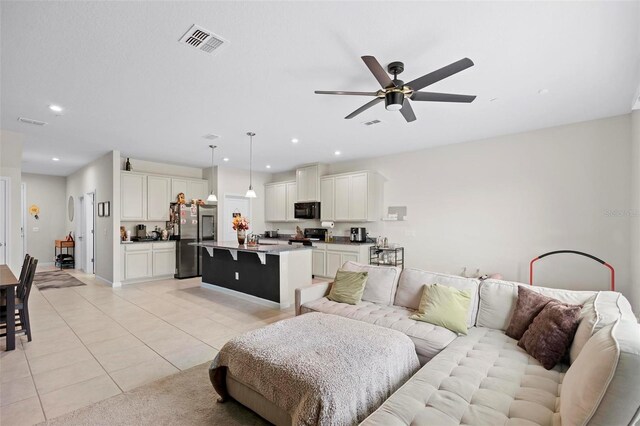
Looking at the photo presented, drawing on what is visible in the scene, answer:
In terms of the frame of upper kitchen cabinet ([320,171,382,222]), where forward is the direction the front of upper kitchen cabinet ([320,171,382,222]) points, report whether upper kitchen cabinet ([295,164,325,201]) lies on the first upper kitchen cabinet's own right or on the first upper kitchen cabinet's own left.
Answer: on the first upper kitchen cabinet's own right

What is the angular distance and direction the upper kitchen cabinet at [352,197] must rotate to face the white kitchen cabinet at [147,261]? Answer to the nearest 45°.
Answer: approximately 45° to its right

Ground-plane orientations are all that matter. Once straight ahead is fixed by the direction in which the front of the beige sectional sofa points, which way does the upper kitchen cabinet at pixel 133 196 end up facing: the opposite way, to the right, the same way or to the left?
to the left

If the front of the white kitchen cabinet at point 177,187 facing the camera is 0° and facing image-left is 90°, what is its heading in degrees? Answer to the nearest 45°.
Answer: approximately 315°

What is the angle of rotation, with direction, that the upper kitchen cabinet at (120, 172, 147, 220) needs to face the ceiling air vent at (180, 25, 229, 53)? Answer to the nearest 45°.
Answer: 0° — it already faces it

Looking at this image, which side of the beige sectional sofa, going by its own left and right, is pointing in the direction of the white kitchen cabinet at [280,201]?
right
